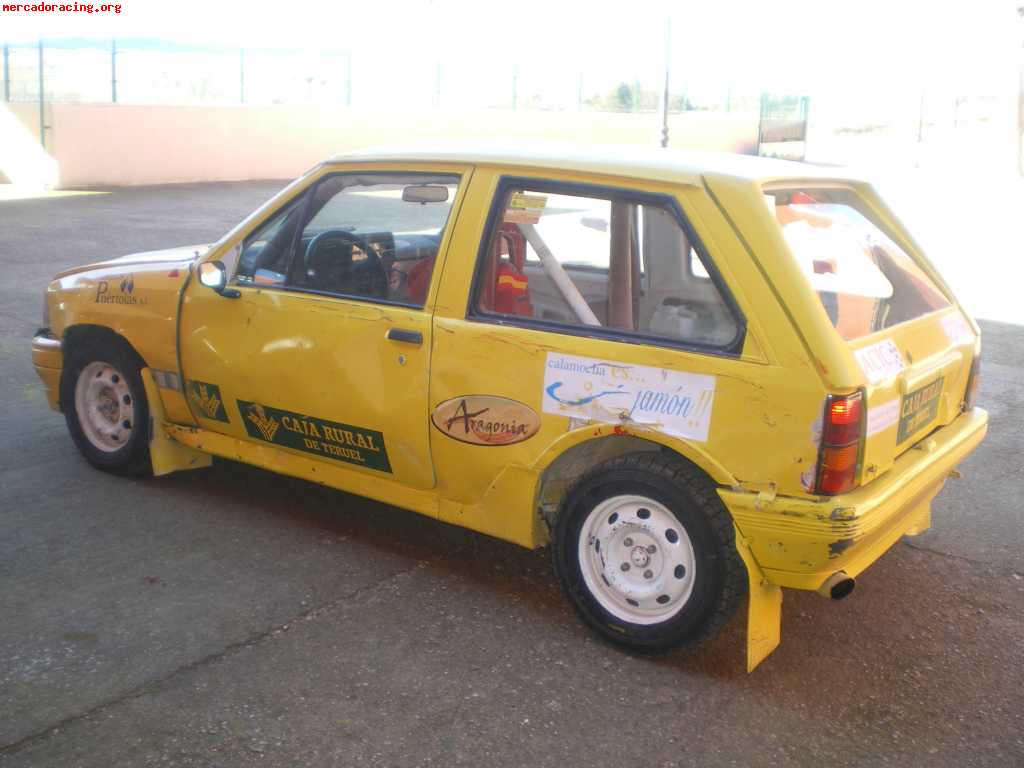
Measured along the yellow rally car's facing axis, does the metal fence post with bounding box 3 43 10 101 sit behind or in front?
in front

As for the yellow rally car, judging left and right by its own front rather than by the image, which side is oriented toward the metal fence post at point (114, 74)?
front

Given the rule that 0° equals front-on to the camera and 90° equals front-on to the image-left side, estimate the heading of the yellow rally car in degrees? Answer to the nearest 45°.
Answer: approximately 135°

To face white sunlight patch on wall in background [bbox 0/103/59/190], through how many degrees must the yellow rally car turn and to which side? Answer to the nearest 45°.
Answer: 0° — it already faces it

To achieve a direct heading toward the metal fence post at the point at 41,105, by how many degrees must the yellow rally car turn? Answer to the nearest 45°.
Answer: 0° — it already faces it
